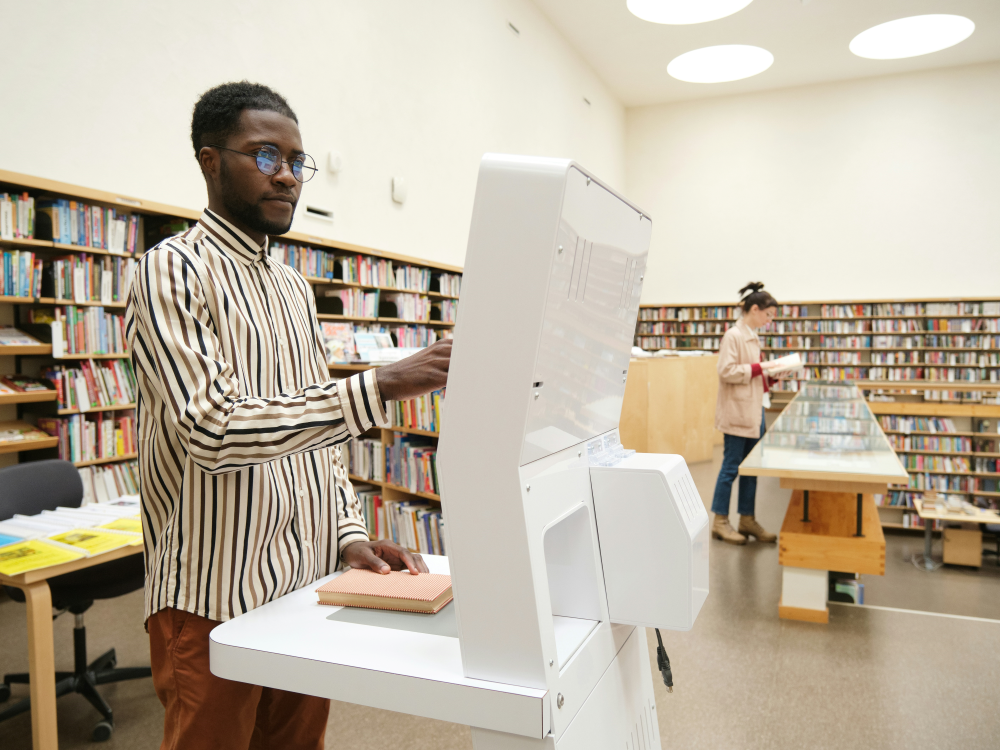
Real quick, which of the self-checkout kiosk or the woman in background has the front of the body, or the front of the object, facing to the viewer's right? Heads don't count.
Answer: the woman in background

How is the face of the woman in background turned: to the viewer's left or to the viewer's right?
to the viewer's right

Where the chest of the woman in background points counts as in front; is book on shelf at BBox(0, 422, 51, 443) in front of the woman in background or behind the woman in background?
behind

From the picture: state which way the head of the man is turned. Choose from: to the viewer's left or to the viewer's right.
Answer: to the viewer's right

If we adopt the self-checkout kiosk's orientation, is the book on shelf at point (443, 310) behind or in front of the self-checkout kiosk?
in front

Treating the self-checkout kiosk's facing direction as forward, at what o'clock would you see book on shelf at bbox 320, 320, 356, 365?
The book on shelf is roughly at 1 o'clock from the self-checkout kiosk.

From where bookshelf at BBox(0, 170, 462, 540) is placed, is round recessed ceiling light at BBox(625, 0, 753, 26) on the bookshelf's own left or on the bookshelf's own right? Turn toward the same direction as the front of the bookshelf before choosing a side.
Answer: on the bookshelf's own left

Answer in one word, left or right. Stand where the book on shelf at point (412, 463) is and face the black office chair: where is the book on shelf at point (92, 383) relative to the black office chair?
right

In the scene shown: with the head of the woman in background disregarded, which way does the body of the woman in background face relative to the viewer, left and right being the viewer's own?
facing to the right of the viewer

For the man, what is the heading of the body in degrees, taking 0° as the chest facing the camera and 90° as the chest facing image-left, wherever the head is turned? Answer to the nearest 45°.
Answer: approximately 315°

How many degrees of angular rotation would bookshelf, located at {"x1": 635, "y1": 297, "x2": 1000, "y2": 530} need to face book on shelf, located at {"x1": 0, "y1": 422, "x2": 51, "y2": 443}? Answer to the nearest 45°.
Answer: approximately 45° to its right
